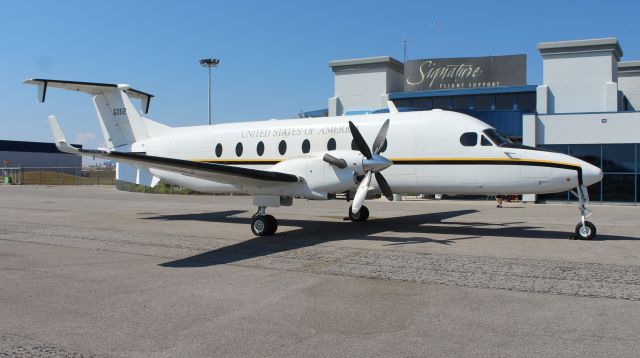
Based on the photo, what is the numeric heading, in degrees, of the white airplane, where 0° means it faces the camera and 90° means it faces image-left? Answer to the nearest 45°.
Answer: approximately 315°
